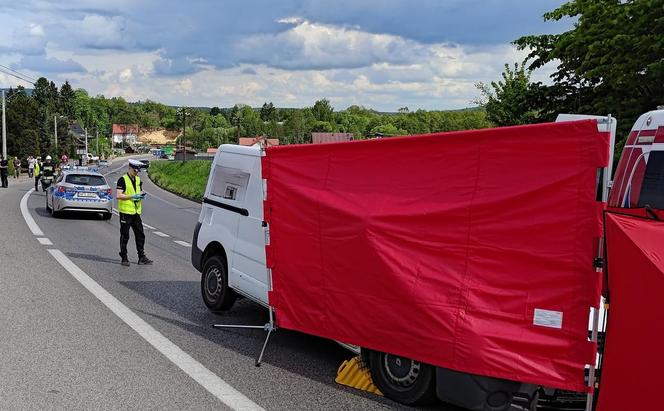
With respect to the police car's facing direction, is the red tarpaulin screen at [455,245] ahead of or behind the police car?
behind

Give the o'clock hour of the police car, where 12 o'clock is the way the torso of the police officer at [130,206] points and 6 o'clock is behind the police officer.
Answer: The police car is roughly at 7 o'clock from the police officer.

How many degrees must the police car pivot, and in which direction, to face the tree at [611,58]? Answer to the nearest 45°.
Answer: approximately 90° to its right

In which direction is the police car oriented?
away from the camera

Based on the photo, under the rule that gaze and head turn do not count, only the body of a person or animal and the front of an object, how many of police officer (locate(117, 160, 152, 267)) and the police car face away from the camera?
1

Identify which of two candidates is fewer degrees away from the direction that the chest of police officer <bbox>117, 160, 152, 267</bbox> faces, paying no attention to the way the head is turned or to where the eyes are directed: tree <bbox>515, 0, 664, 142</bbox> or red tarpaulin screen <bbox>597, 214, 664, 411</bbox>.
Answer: the red tarpaulin screen

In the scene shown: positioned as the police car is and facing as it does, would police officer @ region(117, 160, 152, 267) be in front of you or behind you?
behind

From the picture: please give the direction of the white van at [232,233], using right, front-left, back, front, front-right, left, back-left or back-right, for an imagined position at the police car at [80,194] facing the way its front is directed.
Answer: back

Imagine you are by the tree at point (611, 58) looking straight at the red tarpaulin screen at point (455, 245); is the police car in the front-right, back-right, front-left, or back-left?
front-right

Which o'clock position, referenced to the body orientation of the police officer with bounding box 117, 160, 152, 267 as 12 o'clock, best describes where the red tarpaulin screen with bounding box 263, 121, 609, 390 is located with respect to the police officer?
The red tarpaulin screen is roughly at 1 o'clock from the police officer.

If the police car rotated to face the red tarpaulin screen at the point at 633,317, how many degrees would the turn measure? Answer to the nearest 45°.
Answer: approximately 180°
